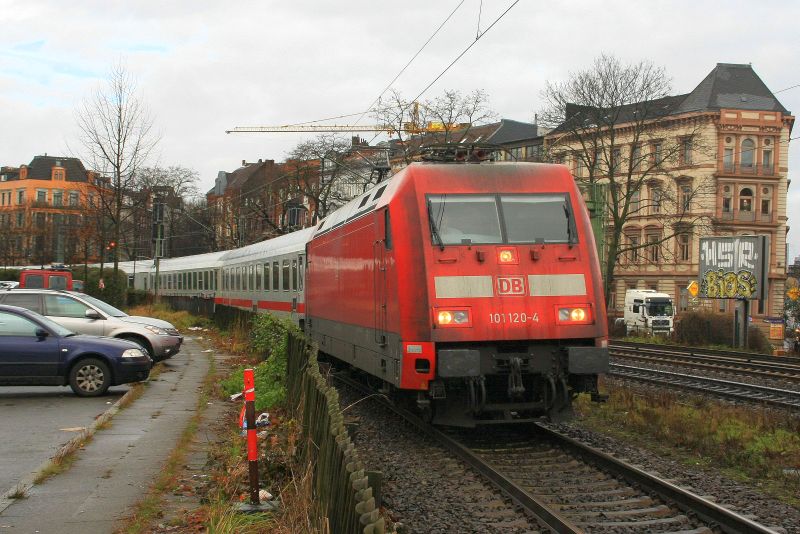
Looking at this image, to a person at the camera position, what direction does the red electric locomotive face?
facing the viewer and to the right of the viewer

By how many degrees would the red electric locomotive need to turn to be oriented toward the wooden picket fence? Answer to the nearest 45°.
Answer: approximately 45° to its right

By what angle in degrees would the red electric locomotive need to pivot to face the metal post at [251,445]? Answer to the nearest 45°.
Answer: approximately 90° to its right

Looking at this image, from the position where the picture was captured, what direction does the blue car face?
facing to the right of the viewer

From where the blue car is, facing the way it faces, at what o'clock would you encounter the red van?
The red van is roughly at 9 o'clock from the blue car.

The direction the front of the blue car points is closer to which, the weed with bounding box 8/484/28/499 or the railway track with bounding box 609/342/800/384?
the railway track

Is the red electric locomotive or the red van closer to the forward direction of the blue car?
the red electric locomotive

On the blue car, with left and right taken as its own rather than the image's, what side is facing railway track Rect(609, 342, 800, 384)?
front

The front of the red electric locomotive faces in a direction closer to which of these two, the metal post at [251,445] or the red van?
the metal post

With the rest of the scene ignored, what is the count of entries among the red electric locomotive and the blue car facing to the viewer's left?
0
